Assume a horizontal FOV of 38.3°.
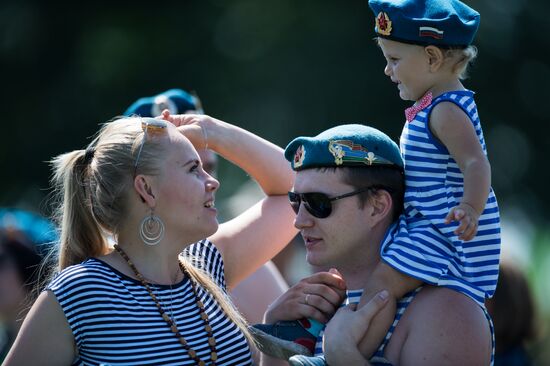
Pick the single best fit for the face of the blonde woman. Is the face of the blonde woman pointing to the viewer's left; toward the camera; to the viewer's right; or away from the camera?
to the viewer's right

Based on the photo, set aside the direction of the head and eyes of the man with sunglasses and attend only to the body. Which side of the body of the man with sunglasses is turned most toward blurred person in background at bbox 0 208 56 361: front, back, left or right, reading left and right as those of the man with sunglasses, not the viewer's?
right

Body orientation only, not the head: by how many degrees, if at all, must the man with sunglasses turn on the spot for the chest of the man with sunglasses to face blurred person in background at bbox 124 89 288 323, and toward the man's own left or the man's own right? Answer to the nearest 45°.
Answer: approximately 90° to the man's own right

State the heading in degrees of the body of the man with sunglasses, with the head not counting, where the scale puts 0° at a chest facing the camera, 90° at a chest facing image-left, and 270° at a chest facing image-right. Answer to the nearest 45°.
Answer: approximately 45°
